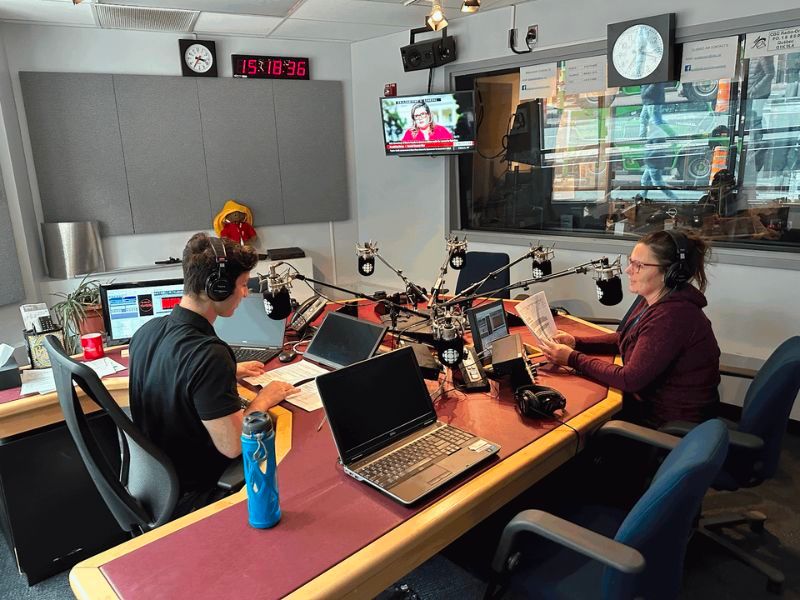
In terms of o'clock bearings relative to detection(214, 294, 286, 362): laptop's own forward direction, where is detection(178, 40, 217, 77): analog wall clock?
The analog wall clock is roughly at 6 o'clock from the laptop.

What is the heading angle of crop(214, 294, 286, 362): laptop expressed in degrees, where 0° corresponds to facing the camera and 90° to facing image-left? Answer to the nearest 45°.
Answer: approximately 0°

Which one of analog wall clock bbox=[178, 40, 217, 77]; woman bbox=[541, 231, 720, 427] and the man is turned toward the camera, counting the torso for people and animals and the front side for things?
the analog wall clock

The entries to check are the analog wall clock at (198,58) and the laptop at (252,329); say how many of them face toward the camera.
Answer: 2

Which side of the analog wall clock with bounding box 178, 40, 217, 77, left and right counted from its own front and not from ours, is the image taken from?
front

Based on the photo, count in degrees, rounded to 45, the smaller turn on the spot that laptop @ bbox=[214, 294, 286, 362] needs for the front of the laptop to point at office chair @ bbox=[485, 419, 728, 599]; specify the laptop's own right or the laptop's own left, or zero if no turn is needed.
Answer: approximately 45° to the laptop's own left

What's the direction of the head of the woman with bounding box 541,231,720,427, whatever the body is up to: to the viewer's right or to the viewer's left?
to the viewer's left

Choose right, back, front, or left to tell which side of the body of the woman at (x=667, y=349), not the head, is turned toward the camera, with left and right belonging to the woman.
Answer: left

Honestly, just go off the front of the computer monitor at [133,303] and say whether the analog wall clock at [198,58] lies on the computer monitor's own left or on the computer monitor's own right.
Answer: on the computer monitor's own left

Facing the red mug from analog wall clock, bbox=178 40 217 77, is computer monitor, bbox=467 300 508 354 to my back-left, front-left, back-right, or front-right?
front-left

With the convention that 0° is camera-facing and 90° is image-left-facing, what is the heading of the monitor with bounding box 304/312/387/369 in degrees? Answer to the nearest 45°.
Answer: approximately 45°
